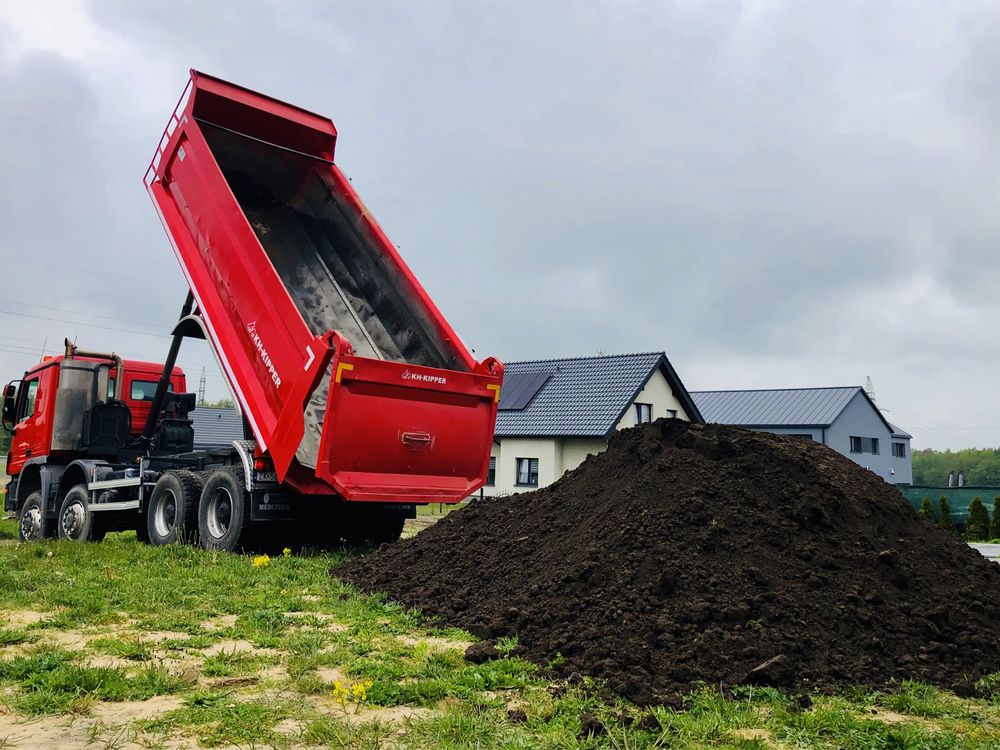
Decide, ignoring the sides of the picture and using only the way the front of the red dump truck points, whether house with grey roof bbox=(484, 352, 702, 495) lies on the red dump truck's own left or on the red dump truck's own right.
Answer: on the red dump truck's own right

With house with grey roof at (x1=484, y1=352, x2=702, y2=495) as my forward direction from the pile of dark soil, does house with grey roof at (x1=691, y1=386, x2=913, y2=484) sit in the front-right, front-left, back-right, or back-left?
front-right

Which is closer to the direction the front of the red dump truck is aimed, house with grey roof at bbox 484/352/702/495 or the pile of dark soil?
the house with grey roof

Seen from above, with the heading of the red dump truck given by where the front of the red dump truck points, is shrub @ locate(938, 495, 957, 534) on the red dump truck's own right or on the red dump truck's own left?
on the red dump truck's own right

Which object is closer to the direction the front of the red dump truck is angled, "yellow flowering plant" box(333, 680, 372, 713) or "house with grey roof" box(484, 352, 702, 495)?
the house with grey roof

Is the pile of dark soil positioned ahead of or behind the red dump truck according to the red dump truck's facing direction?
behind

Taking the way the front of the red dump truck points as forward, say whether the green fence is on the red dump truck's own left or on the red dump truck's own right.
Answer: on the red dump truck's own right

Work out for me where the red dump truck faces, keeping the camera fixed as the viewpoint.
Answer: facing away from the viewer and to the left of the viewer

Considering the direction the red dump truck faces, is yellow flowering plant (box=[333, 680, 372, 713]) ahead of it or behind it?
behind

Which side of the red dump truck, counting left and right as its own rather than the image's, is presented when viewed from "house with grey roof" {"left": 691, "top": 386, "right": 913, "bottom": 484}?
right
